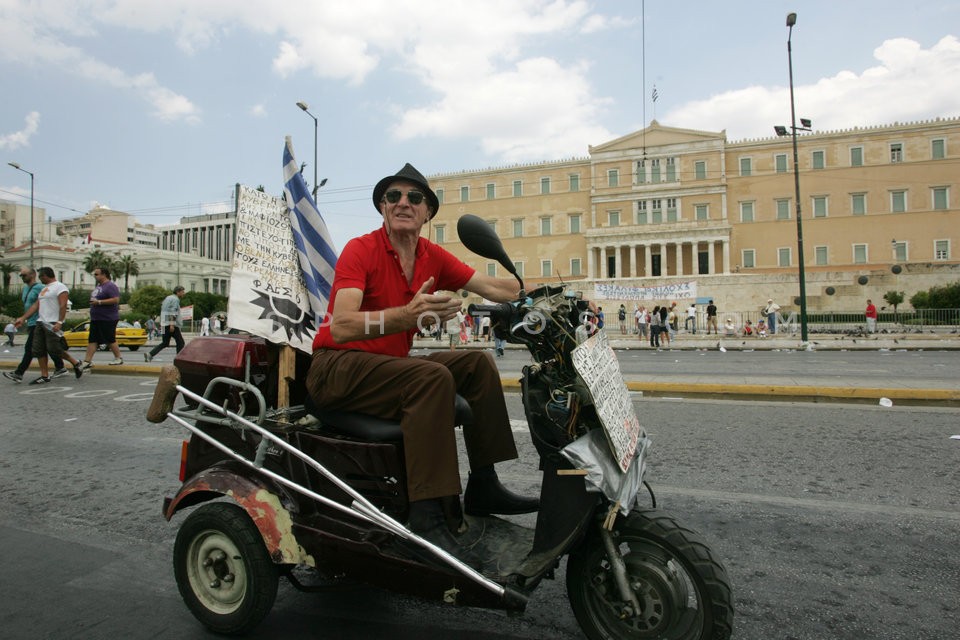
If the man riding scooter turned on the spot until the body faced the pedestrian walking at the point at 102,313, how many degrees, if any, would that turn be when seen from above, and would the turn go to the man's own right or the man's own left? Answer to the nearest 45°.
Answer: approximately 180°

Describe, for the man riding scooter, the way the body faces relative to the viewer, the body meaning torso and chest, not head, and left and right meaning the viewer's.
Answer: facing the viewer and to the right of the viewer

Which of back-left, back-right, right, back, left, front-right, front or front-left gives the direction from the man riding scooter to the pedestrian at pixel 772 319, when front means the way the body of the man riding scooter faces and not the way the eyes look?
left

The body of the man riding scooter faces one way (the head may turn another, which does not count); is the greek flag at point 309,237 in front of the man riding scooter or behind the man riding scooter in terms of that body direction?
behind
